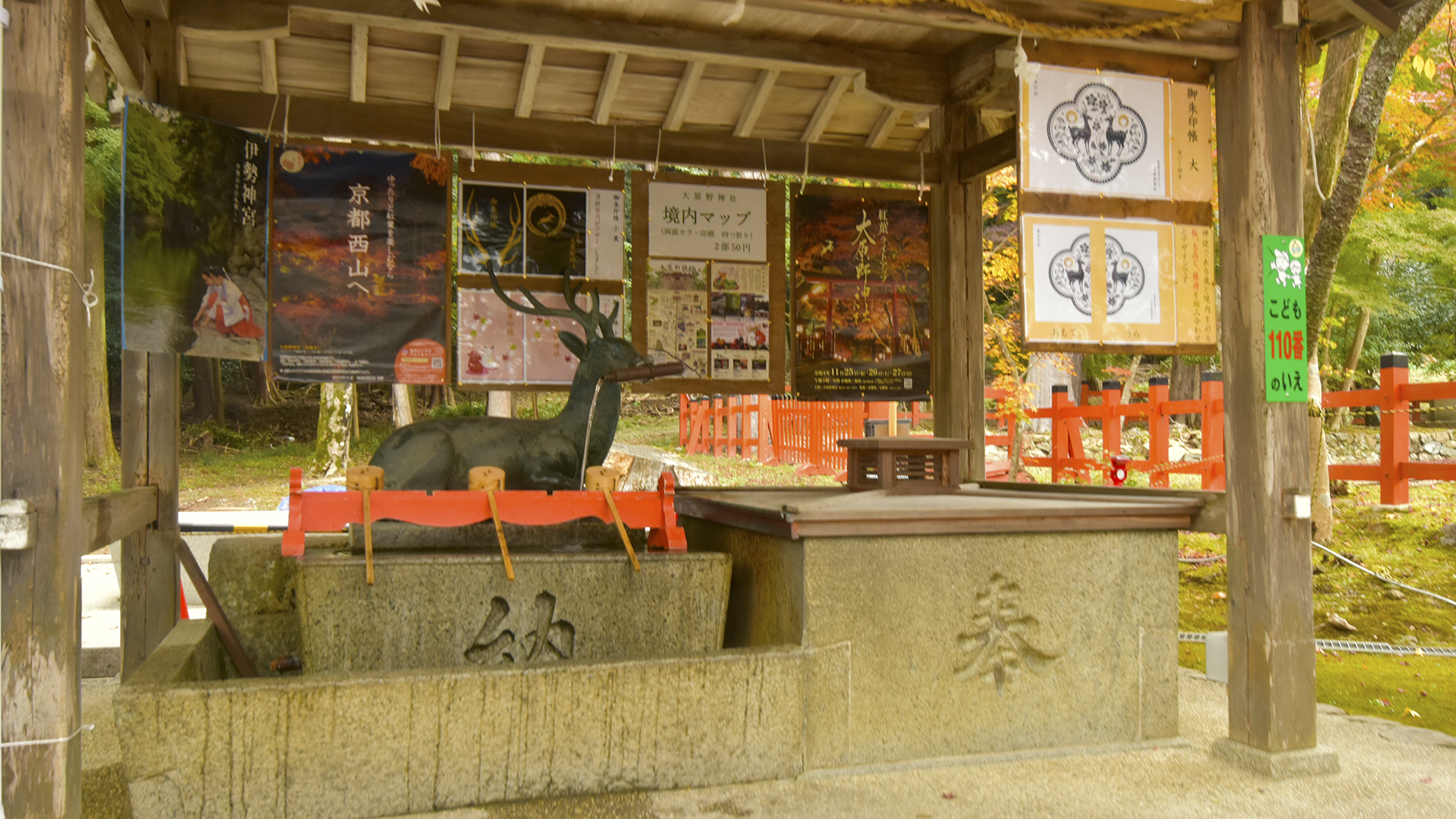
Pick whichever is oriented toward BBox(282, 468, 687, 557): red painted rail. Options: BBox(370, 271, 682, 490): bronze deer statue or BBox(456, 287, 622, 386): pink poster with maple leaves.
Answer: the pink poster with maple leaves

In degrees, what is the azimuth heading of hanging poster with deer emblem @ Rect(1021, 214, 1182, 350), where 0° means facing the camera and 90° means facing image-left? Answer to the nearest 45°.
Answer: approximately 0°

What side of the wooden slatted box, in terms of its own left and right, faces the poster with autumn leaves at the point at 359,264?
right

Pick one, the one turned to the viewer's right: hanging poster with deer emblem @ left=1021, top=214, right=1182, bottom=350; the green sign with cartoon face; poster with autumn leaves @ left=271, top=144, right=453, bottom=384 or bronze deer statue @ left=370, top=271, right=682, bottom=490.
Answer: the bronze deer statue

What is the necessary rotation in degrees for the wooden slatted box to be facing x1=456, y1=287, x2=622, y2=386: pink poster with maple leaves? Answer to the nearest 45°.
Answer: approximately 90° to its right

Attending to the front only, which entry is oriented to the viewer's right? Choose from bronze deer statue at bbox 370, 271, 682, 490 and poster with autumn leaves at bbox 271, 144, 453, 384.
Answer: the bronze deer statue

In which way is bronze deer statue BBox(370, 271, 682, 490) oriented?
to the viewer's right

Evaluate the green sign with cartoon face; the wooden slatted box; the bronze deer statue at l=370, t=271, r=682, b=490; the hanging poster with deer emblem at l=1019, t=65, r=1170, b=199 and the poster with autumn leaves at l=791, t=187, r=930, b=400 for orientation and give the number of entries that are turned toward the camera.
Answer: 4

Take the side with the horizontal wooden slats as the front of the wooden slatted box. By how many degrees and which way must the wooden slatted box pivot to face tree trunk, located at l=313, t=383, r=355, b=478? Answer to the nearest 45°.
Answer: approximately 135° to its right
